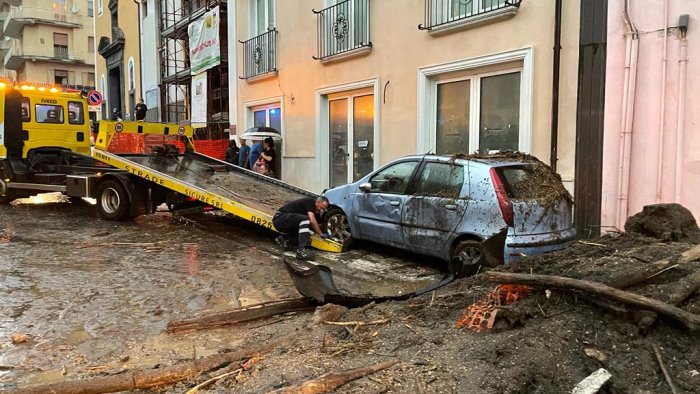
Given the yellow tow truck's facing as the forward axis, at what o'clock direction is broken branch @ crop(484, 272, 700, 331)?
The broken branch is roughly at 7 o'clock from the yellow tow truck.

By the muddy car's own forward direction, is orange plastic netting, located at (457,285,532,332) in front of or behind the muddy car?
behind

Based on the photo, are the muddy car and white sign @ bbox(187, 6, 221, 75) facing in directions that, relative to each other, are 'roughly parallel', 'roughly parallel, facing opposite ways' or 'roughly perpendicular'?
roughly perpendicular

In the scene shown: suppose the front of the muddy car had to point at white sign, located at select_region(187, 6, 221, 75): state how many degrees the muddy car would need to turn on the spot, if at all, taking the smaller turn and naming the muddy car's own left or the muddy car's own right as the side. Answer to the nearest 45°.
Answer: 0° — it already faces it

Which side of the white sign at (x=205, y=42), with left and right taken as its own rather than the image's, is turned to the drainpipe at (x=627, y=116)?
left

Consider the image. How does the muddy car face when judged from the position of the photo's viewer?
facing away from the viewer and to the left of the viewer

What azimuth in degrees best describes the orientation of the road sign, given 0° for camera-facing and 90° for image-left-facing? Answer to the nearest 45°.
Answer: approximately 0°

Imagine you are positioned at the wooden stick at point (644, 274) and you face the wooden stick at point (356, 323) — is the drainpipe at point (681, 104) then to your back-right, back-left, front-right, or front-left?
back-right

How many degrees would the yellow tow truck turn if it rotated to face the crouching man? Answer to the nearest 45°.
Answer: approximately 180°

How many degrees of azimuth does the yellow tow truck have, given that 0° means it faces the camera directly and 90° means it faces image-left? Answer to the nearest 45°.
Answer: approximately 135°

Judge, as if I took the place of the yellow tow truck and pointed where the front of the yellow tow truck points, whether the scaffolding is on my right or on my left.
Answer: on my right

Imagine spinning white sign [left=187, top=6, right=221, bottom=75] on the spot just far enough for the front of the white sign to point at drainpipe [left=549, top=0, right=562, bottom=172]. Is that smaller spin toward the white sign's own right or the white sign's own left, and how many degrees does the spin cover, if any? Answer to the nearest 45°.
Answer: approximately 45° to the white sign's own left

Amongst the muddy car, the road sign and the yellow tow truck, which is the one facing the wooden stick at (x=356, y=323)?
the road sign
